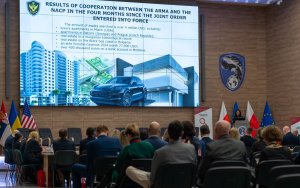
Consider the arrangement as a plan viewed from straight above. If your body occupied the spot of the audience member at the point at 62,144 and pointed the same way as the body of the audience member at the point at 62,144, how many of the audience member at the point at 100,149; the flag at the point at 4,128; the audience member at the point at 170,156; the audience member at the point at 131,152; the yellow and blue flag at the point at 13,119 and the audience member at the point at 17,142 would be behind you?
3

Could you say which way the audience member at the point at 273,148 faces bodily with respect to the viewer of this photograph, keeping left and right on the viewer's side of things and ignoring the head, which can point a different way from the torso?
facing away from the viewer

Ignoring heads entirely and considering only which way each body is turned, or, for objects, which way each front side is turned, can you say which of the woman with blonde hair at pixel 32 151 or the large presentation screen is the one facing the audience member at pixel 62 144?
the large presentation screen

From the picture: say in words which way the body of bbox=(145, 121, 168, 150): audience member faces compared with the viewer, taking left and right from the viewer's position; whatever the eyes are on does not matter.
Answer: facing away from the viewer

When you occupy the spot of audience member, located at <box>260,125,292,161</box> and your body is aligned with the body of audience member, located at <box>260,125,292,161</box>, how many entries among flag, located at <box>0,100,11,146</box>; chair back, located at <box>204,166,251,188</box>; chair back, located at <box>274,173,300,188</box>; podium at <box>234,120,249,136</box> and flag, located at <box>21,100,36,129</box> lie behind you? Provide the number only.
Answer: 2

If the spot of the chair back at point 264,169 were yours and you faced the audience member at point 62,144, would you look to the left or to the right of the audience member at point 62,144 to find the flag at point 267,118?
right

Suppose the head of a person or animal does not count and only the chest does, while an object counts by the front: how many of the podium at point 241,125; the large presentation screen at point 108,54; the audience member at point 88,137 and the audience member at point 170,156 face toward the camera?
2

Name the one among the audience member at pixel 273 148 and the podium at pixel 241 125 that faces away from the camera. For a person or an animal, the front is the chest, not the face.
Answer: the audience member

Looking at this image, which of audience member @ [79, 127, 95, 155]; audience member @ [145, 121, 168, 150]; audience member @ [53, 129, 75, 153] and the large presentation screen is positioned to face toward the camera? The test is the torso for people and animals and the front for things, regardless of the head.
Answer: the large presentation screen

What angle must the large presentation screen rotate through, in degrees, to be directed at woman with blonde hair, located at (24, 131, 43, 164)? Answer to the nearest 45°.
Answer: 0° — it already faces them

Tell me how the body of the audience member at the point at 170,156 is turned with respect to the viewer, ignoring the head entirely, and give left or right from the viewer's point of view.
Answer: facing away from the viewer

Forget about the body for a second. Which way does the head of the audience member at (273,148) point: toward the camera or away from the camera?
away from the camera

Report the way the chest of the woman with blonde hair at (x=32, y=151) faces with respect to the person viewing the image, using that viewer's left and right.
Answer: facing away from the viewer

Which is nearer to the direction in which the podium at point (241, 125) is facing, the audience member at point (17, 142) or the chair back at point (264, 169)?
the chair back

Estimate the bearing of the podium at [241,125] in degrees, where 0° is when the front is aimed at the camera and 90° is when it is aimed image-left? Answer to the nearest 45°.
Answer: approximately 0°
